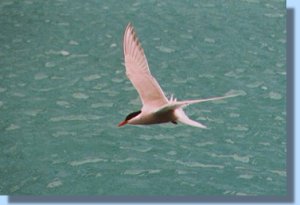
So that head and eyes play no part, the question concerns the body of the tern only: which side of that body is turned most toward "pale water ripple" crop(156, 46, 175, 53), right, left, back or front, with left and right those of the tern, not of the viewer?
right

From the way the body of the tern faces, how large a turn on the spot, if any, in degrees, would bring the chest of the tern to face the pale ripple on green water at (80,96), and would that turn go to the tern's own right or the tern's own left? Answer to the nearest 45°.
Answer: approximately 45° to the tern's own right

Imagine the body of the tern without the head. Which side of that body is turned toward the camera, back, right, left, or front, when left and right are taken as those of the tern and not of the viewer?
left

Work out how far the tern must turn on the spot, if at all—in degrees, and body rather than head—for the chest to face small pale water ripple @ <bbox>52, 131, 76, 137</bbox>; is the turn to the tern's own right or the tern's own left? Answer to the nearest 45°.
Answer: approximately 45° to the tern's own right
